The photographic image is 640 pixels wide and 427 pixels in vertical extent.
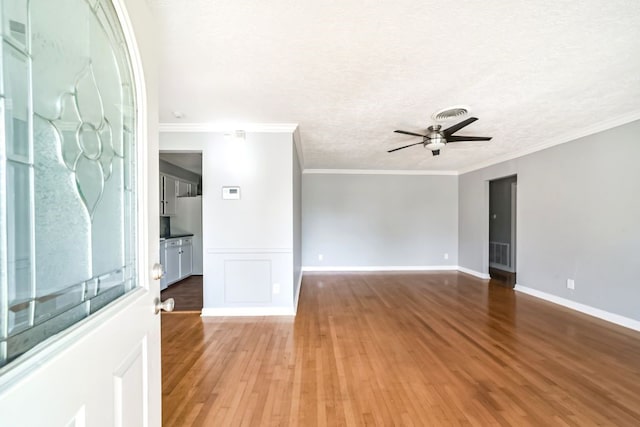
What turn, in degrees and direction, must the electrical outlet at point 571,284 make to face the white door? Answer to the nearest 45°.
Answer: approximately 45° to its left

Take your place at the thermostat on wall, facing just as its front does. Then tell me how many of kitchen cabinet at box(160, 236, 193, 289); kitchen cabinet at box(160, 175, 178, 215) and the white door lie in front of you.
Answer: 1

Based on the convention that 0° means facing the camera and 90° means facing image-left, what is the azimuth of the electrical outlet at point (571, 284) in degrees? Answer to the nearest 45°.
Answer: approximately 45°

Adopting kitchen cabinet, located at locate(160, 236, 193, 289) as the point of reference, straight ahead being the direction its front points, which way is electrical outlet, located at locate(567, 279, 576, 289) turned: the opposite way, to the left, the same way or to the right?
the opposite way

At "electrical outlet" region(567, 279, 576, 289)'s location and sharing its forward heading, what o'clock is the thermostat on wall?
The thermostat on wall is roughly at 12 o'clock from the electrical outlet.

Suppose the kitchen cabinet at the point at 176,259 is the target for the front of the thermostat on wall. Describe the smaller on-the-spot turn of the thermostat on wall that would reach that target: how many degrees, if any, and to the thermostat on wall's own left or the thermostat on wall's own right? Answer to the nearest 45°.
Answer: approximately 135° to the thermostat on wall's own right

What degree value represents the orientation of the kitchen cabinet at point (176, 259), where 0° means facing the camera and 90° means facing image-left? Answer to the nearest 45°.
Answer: approximately 315°

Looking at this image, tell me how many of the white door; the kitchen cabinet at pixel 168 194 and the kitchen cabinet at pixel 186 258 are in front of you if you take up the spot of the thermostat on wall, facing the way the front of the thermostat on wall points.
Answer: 1

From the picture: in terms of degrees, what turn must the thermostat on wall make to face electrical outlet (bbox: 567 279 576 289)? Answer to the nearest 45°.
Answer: approximately 90° to its left
